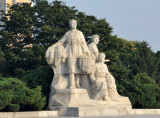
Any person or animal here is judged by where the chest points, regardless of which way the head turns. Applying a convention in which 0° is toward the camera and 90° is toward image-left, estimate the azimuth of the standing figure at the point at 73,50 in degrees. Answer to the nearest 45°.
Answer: approximately 0°

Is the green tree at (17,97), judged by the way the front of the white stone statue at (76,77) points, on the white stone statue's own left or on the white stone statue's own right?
on the white stone statue's own right

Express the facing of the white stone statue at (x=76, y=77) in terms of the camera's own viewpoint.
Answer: facing the viewer
